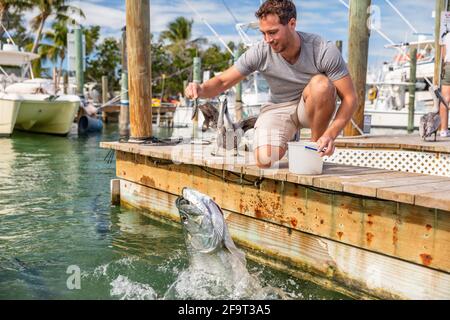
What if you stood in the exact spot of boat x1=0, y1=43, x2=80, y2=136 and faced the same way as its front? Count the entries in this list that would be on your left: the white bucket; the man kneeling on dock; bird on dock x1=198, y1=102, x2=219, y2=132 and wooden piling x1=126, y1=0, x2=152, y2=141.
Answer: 0

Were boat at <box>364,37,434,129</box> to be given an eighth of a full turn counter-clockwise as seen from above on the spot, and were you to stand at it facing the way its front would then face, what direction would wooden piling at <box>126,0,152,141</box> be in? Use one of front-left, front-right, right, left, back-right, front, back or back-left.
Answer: back

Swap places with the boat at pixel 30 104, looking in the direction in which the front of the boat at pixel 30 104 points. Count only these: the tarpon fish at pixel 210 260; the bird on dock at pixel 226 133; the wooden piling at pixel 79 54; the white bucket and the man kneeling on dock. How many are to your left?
1

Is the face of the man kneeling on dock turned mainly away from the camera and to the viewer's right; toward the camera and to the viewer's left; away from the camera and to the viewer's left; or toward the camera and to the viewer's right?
toward the camera and to the viewer's left
